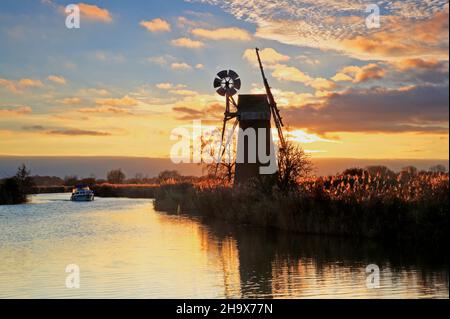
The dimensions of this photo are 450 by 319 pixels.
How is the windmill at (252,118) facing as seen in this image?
to the viewer's right
